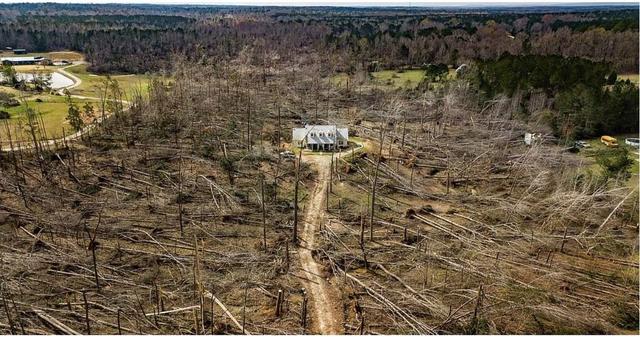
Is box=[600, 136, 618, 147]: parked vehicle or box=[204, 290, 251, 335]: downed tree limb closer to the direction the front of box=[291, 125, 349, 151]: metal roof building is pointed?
the downed tree limb

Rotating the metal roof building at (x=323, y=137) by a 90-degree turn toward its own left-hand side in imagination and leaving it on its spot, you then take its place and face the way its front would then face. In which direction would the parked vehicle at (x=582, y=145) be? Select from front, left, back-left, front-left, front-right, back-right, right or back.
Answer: front

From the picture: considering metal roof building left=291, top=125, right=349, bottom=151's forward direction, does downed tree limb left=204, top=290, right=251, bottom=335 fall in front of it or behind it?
in front

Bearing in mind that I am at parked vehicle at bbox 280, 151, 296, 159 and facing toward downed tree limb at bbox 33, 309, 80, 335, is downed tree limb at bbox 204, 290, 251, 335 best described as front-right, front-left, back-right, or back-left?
front-left

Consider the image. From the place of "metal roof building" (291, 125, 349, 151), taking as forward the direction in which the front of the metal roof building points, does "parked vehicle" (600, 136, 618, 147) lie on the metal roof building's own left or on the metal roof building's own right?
on the metal roof building's own left

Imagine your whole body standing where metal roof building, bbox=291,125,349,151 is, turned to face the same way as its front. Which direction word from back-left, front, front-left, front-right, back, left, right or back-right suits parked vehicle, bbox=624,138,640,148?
left

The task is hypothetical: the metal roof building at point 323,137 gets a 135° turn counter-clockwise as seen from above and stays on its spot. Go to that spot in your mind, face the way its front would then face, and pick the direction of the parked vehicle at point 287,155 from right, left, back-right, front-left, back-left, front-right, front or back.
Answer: back

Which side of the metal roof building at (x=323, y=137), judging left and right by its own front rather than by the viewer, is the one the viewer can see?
front
